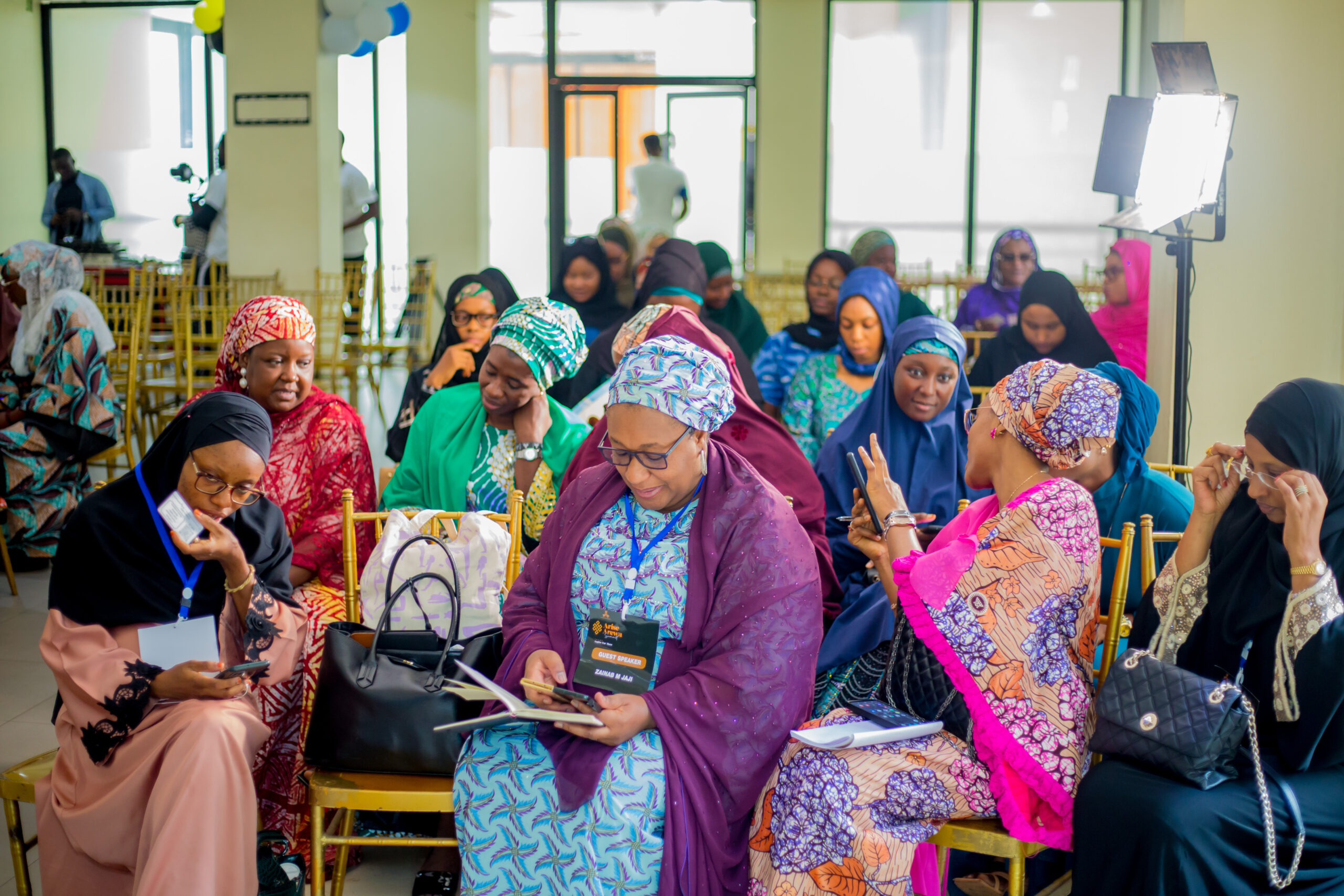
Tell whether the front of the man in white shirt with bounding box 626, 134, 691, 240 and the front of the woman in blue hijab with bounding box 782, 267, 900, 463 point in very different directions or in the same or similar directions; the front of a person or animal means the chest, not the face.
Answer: very different directions

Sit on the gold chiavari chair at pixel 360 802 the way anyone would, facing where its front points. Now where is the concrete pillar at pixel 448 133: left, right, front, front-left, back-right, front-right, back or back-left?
back

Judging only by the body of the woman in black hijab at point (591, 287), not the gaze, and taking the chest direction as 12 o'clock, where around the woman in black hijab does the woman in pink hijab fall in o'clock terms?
The woman in pink hijab is roughly at 8 o'clock from the woman in black hijab.

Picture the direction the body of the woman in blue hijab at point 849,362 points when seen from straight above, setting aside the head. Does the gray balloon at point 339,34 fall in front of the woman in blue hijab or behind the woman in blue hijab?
behind

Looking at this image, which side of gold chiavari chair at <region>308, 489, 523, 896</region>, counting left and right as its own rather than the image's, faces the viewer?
front

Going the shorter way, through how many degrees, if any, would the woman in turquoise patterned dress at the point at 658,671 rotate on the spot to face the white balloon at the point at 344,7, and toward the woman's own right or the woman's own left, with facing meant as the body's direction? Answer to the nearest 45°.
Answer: approximately 135° to the woman's own right

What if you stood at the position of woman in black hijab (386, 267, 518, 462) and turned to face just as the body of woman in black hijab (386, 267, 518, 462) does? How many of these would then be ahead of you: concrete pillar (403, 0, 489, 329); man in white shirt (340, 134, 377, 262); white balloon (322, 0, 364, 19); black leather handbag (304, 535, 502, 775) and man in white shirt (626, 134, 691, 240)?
1

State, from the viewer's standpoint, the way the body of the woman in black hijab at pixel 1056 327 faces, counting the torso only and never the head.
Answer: toward the camera

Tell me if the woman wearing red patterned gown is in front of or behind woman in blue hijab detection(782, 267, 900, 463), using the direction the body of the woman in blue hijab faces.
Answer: in front

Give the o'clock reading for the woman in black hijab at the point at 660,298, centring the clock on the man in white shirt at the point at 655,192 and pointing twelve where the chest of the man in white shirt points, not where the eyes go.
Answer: The woman in black hijab is roughly at 6 o'clock from the man in white shirt.
